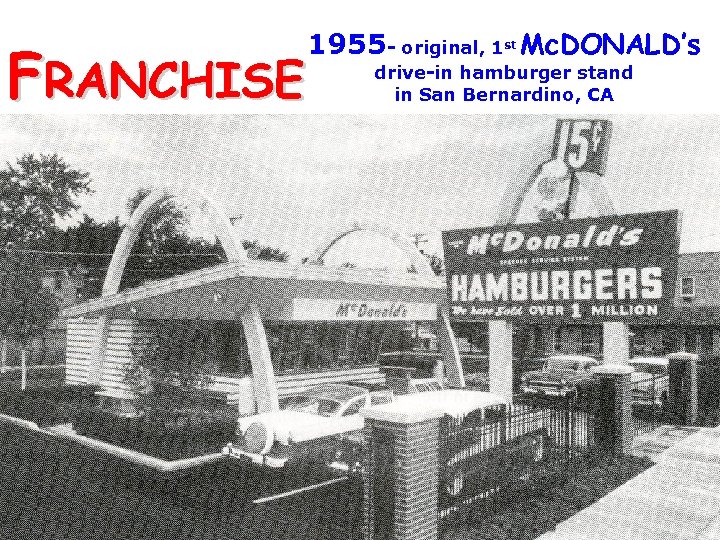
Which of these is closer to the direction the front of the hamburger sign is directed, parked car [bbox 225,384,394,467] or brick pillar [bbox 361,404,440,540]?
the brick pillar

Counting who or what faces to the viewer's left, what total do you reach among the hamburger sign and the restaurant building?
0

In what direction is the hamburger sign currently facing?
toward the camera

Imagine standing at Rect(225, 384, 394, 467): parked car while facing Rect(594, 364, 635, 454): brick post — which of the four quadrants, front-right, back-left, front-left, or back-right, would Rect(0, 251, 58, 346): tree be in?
back-left
